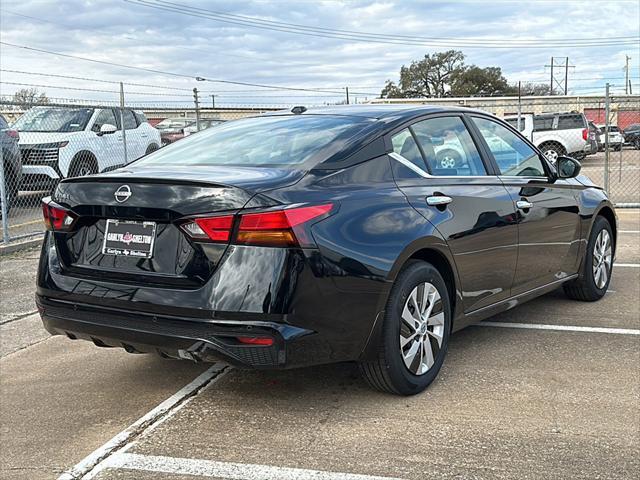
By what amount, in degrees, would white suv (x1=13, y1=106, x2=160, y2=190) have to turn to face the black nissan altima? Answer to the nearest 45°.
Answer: approximately 45° to its left

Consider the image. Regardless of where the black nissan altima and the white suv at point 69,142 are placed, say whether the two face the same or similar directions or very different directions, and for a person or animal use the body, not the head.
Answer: very different directions

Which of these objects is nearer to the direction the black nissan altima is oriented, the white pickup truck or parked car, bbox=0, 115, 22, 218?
the white pickup truck

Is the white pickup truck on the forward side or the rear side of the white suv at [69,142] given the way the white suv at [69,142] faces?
on the rear side

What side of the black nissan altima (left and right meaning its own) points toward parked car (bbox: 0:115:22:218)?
left

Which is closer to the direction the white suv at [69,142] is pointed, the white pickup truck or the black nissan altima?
the black nissan altima

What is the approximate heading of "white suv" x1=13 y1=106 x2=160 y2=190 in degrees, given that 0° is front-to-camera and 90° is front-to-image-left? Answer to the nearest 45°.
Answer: approximately 45°

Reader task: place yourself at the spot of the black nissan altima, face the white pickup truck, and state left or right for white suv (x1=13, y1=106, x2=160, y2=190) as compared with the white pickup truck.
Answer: left

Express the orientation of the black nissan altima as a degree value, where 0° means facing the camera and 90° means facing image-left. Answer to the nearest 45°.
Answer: approximately 225°

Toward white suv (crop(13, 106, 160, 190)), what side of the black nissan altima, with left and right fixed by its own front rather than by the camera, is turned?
left

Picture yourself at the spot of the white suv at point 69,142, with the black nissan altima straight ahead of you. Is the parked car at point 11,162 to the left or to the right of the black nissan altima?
right
